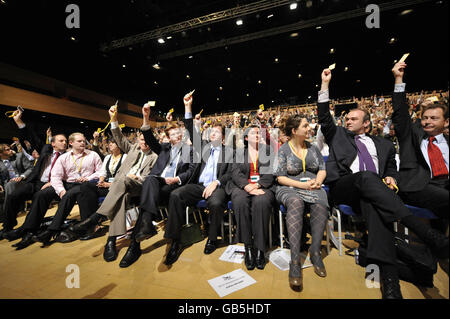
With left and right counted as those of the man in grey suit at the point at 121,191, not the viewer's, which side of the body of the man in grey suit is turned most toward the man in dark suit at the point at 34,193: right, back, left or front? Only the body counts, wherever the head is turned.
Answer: right

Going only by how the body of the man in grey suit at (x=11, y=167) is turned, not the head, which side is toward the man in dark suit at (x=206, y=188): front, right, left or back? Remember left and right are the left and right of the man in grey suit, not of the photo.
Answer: left

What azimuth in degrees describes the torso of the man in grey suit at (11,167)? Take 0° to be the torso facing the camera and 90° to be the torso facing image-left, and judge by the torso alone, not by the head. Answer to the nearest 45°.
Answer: approximately 45°

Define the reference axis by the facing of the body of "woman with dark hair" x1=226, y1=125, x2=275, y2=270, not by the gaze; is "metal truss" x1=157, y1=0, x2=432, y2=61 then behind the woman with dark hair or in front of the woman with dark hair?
behind

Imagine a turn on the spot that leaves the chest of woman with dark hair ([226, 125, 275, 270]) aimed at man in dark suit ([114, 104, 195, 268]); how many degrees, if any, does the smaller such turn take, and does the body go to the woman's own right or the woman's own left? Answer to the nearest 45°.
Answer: approximately 90° to the woman's own right

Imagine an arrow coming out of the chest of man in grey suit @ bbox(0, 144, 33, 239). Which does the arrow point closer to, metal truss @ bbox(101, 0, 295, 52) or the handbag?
the handbag
